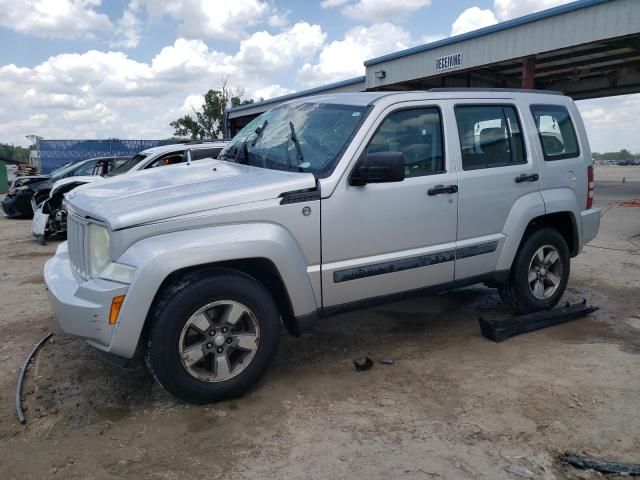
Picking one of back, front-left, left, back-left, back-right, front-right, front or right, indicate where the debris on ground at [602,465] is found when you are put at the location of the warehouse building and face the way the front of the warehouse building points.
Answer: front-left

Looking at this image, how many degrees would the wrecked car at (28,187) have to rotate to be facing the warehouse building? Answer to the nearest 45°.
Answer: approximately 135° to its left

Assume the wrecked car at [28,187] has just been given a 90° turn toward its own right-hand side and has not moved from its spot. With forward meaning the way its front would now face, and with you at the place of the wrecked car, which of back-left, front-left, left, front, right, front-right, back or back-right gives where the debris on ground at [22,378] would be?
back-left

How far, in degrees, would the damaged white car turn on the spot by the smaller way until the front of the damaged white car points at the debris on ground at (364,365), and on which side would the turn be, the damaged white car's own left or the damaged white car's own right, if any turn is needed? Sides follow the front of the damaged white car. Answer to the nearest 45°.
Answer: approximately 45° to the damaged white car's own left

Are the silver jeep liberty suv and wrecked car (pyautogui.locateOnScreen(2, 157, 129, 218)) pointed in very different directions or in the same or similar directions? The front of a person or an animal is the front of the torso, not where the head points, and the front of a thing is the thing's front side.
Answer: same or similar directions

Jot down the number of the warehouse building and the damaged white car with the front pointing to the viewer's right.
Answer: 0

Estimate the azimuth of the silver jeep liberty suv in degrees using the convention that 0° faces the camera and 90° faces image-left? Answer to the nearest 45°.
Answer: approximately 45°

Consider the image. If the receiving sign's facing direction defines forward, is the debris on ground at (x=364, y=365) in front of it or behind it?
in front

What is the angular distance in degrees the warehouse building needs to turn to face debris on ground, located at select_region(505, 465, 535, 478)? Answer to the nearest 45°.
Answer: approximately 45° to its left

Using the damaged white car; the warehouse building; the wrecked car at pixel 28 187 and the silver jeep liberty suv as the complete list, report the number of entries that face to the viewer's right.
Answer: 0

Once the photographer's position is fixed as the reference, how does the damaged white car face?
facing the viewer and to the left of the viewer

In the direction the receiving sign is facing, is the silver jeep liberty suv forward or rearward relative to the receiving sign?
forward

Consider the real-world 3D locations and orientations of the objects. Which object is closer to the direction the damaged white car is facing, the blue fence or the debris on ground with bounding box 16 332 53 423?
the debris on ground

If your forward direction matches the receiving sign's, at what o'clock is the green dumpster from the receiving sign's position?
The green dumpster is roughly at 2 o'clock from the receiving sign.

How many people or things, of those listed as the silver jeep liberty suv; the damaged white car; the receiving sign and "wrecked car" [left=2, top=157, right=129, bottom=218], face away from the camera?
0
